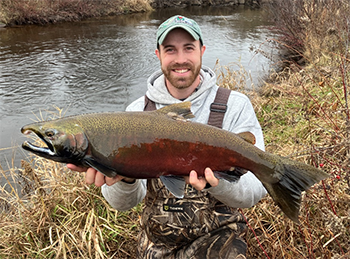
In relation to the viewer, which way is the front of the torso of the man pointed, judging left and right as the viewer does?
facing the viewer
